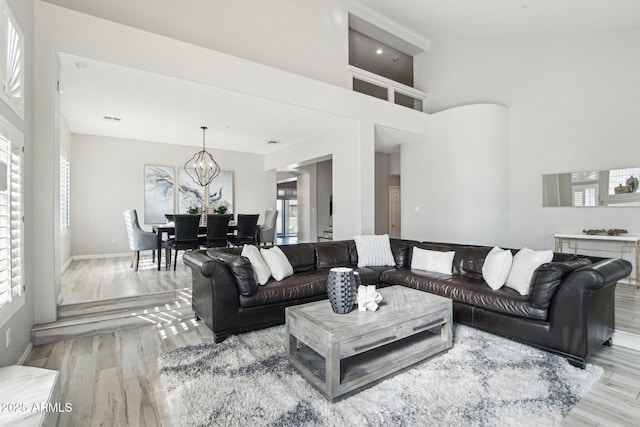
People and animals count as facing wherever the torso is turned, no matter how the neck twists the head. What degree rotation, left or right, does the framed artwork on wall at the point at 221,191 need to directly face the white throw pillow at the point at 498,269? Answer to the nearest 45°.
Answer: approximately 45° to its left

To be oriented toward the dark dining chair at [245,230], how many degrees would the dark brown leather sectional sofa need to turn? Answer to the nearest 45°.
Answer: approximately 135° to its right

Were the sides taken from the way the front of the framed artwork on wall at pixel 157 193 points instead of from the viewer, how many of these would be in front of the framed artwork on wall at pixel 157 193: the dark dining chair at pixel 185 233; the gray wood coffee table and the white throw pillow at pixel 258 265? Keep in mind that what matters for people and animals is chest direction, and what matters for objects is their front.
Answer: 3

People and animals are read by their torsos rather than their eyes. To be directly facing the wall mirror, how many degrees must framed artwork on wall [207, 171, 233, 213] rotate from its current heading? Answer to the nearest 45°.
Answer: approximately 45° to its left

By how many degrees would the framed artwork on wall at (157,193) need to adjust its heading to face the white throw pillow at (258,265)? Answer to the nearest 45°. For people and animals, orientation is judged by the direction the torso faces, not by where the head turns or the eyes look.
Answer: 0° — it already faces it

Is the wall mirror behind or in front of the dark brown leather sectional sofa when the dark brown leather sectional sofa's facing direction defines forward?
behind

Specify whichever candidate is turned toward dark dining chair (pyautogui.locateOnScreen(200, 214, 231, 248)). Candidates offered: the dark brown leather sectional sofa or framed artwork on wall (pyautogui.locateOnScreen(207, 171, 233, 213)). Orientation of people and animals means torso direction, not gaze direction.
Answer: the framed artwork on wall

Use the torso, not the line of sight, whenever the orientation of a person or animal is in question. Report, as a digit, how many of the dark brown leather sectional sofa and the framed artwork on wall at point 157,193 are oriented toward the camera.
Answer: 2

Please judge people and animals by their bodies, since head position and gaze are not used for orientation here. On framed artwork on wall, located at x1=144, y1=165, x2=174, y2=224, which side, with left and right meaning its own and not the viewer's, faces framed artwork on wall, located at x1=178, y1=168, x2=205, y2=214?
left

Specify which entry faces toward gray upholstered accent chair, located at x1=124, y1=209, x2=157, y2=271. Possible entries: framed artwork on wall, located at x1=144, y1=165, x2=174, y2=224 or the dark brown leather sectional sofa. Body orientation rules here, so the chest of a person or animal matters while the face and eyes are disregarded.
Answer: the framed artwork on wall

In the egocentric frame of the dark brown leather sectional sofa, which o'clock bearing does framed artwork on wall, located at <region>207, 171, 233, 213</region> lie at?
The framed artwork on wall is roughly at 4 o'clock from the dark brown leather sectional sofa.

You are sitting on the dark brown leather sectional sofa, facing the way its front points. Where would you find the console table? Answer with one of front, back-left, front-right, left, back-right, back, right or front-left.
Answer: back-left
